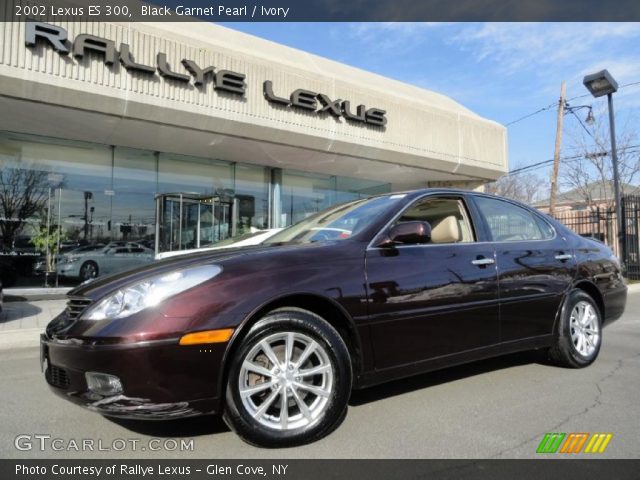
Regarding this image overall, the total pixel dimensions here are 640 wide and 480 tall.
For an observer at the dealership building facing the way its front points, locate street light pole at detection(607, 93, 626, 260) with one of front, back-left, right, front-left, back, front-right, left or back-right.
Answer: front-left

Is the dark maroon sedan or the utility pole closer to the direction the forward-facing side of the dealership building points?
the dark maroon sedan

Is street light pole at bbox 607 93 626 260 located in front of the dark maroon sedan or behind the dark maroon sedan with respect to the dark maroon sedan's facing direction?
behind

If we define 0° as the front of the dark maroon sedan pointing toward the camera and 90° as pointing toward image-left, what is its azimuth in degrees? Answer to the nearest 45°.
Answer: approximately 45°

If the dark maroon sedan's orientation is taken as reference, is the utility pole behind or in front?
behind

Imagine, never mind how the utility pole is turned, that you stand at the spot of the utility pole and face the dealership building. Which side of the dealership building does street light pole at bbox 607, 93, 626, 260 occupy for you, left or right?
left

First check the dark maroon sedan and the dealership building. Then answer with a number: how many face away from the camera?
0

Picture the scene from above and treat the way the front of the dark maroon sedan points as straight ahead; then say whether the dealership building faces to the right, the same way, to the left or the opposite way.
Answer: to the left

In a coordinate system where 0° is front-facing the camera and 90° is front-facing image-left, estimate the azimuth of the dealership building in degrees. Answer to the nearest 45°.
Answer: approximately 315°

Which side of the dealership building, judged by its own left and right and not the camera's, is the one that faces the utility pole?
left

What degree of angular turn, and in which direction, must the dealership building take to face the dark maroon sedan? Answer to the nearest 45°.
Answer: approximately 45° to its right

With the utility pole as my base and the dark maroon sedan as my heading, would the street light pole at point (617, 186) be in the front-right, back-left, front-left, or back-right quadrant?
front-left

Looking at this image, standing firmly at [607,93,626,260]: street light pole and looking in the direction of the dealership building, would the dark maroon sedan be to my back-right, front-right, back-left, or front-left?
front-left
